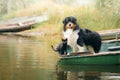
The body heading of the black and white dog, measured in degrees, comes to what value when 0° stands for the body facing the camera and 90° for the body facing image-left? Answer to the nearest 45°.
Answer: approximately 45°
